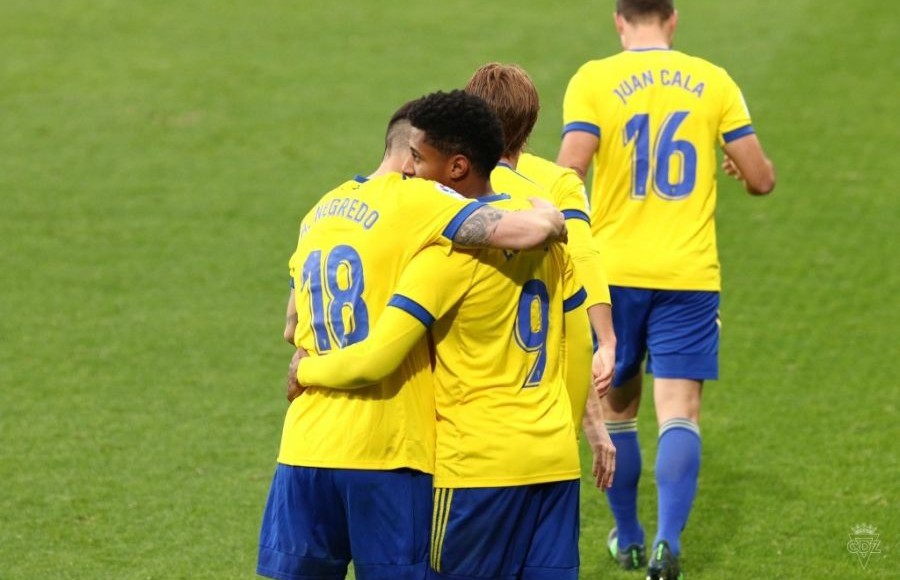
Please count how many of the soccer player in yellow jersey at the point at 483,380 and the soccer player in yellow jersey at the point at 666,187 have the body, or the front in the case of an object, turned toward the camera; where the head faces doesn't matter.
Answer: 0

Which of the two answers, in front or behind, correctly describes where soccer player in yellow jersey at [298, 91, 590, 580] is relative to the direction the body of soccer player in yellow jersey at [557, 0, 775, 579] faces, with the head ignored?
behind

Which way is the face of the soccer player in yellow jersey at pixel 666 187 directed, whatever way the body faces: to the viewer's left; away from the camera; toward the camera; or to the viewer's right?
away from the camera

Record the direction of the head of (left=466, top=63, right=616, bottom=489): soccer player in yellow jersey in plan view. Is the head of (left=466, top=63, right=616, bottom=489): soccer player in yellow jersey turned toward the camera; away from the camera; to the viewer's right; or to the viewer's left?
away from the camera

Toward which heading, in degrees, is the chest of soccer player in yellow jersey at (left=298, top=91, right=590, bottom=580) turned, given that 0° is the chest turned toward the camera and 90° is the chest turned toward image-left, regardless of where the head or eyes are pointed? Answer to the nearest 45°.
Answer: approximately 135°

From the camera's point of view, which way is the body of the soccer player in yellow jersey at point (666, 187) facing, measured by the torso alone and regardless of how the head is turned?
away from the camera
